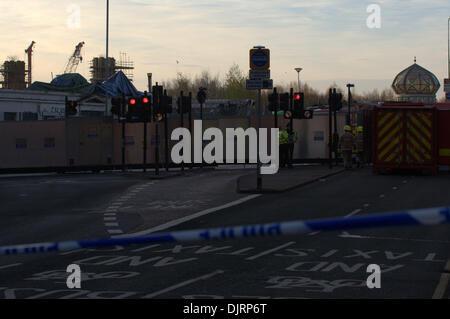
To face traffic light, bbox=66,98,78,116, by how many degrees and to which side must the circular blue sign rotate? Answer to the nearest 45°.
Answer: approximately 135° to its right

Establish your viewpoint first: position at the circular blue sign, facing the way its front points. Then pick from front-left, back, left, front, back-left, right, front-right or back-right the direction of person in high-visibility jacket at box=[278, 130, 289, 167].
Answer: back

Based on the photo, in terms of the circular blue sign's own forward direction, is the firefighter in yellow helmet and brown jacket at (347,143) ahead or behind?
behind

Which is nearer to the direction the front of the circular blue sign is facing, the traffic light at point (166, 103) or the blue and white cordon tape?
the blue and white cordon tape

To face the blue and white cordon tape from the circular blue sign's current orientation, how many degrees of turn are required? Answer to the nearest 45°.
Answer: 0° — it already faces it

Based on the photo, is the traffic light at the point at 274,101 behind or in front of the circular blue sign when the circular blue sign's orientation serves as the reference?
behind

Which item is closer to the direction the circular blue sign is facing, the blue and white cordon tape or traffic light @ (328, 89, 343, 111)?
the blue and white cordon tape

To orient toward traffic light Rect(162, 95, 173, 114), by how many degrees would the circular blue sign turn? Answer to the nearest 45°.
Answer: approximately 180°

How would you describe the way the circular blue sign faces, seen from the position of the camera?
facing the viewer

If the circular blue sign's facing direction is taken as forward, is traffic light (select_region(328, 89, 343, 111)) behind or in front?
behind
